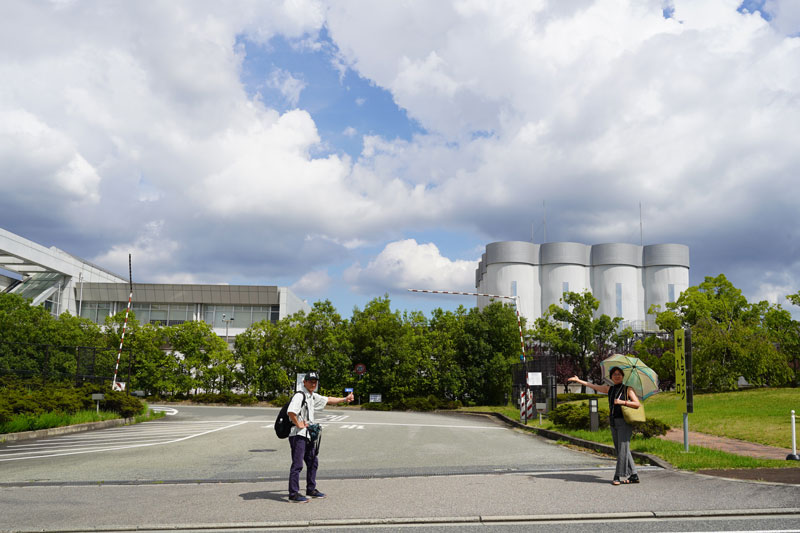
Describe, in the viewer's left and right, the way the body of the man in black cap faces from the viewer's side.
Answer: facing the viewer and to the right of the viewer

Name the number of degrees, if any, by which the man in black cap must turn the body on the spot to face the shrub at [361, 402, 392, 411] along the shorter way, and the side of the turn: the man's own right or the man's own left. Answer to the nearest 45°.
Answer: approximately 135° to the man's own left

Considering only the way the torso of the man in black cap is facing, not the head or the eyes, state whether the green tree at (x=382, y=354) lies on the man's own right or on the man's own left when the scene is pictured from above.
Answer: on the man's own left

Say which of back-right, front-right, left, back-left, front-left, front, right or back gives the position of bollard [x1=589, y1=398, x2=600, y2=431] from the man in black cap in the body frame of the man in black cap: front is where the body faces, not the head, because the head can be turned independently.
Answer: left

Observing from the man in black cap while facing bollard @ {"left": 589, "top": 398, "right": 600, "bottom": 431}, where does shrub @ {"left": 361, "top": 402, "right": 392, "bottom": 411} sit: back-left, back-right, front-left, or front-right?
front-left

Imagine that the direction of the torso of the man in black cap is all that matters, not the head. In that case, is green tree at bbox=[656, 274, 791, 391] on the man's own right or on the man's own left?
on the man's own left

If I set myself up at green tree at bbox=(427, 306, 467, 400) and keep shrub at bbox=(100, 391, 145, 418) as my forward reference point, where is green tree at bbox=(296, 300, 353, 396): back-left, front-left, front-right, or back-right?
front-right

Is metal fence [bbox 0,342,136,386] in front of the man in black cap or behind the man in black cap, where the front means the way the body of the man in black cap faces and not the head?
behind

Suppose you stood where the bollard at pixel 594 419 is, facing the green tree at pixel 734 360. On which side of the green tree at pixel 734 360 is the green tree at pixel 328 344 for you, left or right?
left

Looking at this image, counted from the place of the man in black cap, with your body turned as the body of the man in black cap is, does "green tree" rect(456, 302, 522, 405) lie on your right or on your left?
on your left
